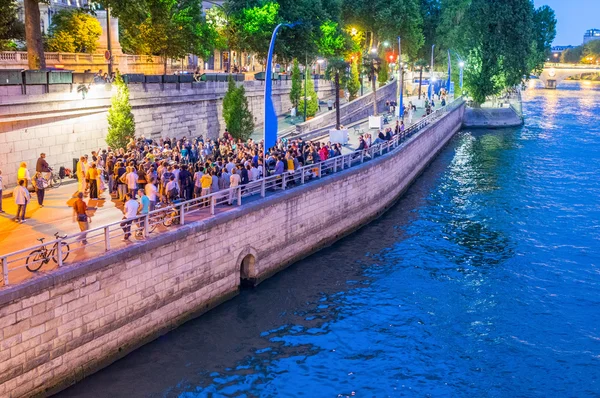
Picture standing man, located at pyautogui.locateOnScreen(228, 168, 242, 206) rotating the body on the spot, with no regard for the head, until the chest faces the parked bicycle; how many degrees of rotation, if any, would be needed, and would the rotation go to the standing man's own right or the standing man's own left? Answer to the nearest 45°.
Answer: approximately 90° to the standing man's own left

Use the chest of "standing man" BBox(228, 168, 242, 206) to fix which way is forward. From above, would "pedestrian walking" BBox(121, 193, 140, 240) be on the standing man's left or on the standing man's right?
on the standing man's left

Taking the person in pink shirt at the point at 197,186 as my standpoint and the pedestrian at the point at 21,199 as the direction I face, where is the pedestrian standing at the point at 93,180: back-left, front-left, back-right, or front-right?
front-right

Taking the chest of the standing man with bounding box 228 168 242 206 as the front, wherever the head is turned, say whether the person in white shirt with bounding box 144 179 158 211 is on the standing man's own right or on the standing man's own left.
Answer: on the standing man's own left

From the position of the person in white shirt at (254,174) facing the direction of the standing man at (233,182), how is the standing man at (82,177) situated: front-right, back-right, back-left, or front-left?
front-right

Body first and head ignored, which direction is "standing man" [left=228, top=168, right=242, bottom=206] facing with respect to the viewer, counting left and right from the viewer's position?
facing away from the viewer and to the left of the viewer

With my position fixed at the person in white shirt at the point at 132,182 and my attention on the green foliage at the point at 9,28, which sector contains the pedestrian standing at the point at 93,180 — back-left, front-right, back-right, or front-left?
front-left

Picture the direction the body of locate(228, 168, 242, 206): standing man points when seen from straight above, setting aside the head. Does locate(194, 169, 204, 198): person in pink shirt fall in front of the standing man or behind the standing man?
in front
